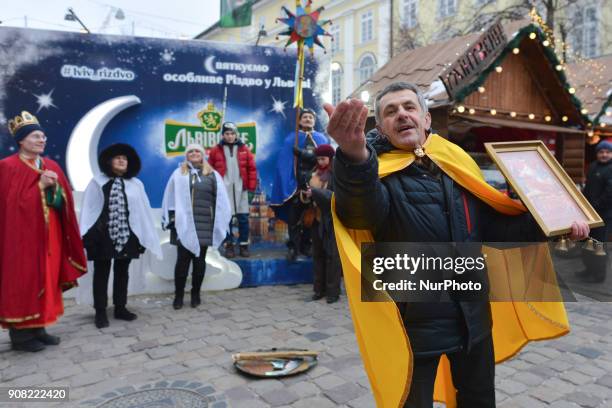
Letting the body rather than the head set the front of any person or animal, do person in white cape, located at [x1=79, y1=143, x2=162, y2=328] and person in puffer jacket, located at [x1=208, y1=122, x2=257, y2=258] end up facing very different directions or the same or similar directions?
same or similar directions

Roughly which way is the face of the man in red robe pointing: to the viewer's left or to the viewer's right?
to the viewer's right

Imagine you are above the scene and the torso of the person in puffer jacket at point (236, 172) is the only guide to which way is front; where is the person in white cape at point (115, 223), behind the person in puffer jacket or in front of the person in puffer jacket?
in front

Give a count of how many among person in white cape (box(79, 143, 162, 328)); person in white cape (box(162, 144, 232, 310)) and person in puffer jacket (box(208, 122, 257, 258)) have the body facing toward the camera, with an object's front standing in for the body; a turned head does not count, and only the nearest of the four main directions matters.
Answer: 3

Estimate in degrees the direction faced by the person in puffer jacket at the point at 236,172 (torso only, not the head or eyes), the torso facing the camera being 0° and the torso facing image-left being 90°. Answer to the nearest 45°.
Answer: approximately 0°

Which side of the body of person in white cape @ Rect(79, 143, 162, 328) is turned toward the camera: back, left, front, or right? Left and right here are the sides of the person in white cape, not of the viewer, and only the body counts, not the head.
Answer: front

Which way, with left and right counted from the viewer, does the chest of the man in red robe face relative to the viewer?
facing the viewer and to the right of the viewer

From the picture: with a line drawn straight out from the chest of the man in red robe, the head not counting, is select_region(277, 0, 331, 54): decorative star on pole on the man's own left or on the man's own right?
on the man's own left

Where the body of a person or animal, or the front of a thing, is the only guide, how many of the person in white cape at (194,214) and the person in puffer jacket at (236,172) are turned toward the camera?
2

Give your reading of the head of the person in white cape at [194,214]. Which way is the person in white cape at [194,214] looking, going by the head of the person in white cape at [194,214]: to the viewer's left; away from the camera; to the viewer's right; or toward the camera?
toward the camera

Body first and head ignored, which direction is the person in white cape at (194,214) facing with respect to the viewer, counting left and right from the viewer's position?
facing the viewer

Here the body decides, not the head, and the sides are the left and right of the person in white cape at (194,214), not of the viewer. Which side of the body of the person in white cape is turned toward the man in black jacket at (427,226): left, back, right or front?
front

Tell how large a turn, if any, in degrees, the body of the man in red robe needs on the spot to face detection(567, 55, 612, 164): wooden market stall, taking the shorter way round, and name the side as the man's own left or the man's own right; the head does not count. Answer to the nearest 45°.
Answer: approximately 45° to the man's own left

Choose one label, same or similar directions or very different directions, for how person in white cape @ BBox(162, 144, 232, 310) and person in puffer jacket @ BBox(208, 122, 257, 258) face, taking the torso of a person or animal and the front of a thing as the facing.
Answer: same or similar directions

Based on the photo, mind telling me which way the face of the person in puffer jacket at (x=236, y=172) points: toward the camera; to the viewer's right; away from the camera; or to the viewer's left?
toward the camera

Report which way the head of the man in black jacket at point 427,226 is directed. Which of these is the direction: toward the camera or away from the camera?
toward the camera
